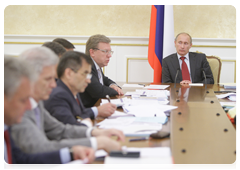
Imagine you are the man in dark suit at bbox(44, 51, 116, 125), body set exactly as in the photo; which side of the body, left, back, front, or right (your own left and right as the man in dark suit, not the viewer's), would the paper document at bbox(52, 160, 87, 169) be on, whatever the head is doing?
right

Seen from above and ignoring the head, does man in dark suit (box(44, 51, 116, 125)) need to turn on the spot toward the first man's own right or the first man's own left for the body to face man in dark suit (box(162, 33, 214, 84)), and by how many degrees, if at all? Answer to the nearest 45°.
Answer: approximately 45° to the first man's own left

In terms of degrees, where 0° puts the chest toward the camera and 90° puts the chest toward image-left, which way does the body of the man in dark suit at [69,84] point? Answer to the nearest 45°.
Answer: approximately 270°

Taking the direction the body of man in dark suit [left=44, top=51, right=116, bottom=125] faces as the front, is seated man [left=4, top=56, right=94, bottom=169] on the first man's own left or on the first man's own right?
on the first man's own right
